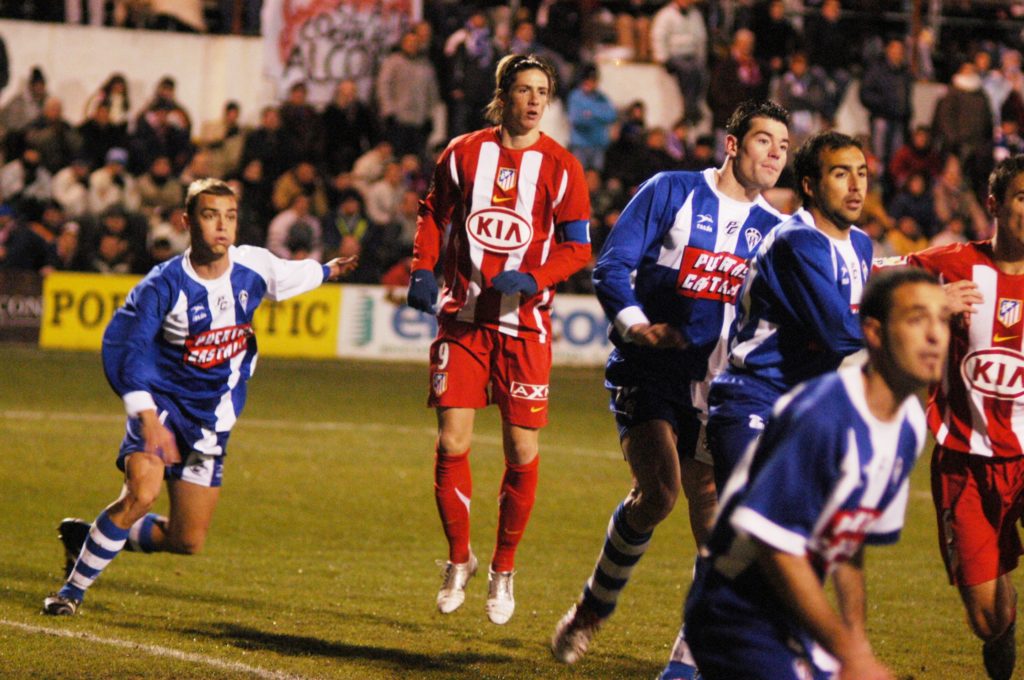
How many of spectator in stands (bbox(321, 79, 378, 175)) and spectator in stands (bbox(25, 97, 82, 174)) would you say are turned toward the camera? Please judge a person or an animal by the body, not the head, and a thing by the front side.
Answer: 2

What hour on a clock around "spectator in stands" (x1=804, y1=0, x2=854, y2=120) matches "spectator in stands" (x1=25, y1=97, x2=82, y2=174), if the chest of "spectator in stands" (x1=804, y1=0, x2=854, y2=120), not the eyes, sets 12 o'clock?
"spectator in stands" (x1=25, y1=97, x2=82, y2=174) is roughly at 2 o'clock from "spectator in stands" (x1=804, y1=0, x2=854, y2=120).

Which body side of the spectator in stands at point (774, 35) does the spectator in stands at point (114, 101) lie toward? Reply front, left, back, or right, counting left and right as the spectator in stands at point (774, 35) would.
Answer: right

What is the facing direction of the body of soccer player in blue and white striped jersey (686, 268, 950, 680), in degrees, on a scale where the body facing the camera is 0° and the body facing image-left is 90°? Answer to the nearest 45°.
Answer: approximately 315°

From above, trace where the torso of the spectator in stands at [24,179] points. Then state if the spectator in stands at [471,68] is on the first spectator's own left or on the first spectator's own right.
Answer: on the first spectator's own left
